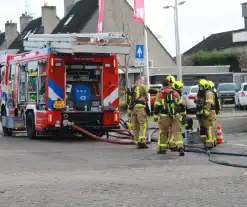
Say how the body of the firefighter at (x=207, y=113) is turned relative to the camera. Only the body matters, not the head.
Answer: to the viewer's left

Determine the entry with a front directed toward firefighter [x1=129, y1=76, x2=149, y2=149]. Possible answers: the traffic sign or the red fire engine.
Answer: the traffic sign

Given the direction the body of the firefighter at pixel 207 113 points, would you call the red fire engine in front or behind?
in front

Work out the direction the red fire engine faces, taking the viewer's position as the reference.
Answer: facing away from the viewer and to the left of the viewer

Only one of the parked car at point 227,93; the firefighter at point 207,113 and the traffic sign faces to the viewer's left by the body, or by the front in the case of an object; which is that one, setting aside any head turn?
the firefighter

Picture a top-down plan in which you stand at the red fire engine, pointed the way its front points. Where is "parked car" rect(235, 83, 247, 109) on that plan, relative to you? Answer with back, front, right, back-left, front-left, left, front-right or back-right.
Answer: right

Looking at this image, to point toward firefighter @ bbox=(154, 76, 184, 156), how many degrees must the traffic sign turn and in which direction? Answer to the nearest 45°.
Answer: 0° — it already faces them

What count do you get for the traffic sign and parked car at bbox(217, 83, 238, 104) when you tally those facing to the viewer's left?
0

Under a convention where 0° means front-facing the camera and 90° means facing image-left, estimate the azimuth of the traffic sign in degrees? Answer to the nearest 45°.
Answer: approximately 0°

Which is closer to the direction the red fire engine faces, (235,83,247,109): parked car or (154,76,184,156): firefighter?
the parked car
